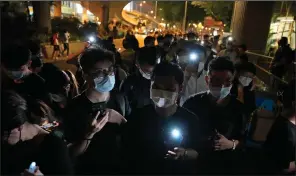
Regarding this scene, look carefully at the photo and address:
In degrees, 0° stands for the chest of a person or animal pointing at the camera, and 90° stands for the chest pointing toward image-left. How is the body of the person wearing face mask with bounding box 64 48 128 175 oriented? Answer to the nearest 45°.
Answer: approximately 315°

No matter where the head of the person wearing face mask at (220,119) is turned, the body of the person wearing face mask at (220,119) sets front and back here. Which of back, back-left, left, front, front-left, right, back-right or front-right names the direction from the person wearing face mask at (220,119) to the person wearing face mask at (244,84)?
back

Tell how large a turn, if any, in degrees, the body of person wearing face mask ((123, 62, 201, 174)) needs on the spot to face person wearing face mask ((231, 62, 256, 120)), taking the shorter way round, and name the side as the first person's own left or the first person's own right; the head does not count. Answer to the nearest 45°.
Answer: approximately 135° to the first person's own left

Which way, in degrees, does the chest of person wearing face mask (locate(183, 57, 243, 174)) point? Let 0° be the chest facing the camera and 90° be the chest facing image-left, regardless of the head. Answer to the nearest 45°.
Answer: approximately 0°

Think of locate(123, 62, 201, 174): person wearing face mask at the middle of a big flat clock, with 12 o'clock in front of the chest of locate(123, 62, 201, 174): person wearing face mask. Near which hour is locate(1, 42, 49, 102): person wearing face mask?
locate(1, 42, 49, 102): person wearing face mask is roughly at 4 o'clock from locate(123, 62, 201, 174): person wearing face mask.

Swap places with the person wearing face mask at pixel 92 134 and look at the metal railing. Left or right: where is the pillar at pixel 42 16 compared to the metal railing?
left

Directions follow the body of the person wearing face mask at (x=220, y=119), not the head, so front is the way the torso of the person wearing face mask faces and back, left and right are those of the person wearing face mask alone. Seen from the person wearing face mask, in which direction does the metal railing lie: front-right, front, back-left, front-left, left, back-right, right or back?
back

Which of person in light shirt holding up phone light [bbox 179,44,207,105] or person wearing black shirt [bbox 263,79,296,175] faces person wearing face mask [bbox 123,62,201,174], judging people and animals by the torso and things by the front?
person in light shirt holding up phone light [bbox 179,44,207,105]

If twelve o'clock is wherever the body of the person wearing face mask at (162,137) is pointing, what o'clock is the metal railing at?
The metal railing is roughly at 7 o'clock from the person wearing face mask.

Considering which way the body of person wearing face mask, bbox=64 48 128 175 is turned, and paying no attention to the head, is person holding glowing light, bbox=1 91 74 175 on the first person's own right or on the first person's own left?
on the first person's own right

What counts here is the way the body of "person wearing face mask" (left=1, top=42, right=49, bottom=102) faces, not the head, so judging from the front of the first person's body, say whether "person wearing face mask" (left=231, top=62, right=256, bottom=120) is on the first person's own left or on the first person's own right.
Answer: on the first person's own left
